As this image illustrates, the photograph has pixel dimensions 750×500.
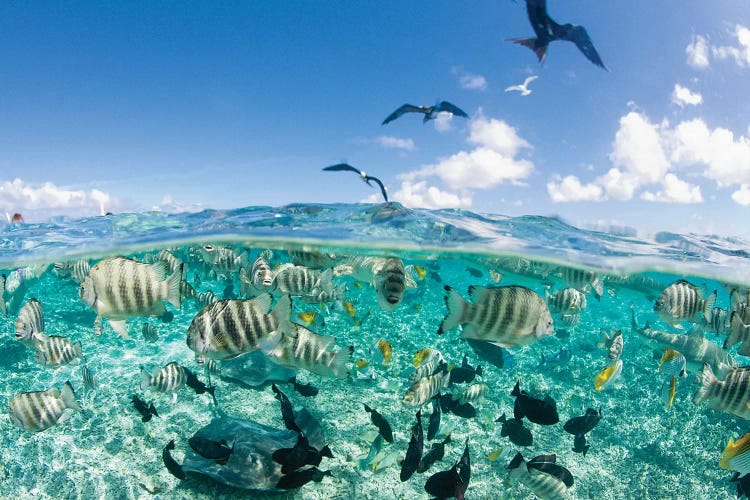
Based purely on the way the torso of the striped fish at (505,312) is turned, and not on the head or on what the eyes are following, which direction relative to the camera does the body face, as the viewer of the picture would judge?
to the viewer's right

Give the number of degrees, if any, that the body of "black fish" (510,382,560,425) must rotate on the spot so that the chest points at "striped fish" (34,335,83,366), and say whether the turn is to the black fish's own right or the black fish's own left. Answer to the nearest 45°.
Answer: approximately 180°

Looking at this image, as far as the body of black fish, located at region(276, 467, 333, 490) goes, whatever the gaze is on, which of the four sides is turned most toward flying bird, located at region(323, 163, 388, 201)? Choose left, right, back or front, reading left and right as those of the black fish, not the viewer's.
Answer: right

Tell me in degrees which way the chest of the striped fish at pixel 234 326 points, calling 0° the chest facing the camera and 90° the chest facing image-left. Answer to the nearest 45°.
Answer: approximately 90°

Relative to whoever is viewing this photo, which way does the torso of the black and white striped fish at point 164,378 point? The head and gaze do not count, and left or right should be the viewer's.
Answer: facing to the right of the viewer

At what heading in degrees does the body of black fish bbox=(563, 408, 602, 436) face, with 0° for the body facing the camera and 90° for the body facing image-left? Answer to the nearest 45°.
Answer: approximately 90°
